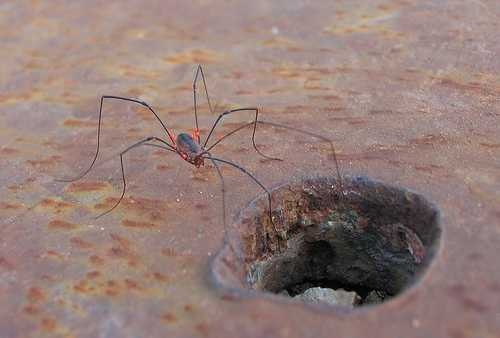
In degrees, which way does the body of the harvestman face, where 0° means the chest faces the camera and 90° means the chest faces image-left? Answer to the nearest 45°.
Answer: approximately 315°
